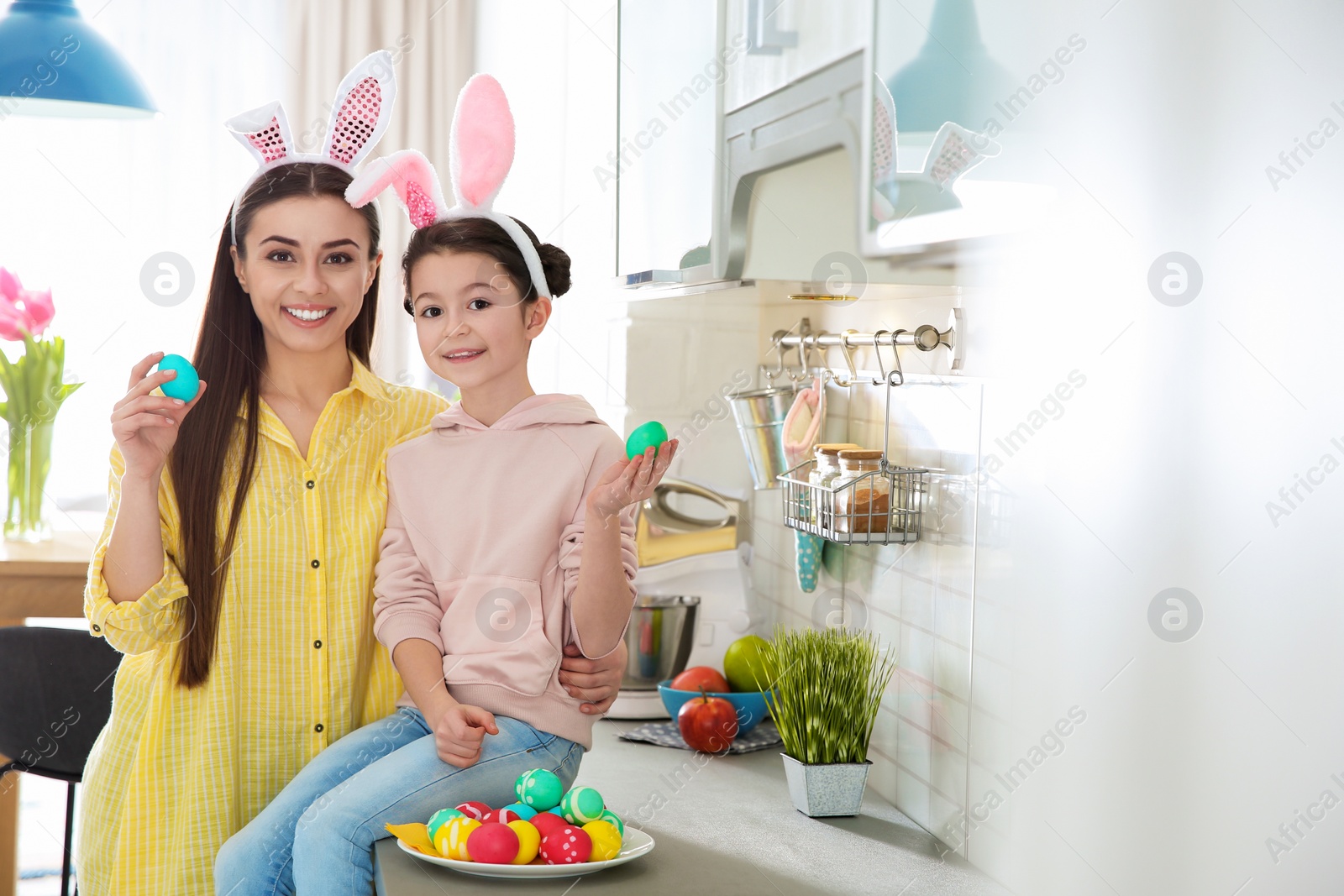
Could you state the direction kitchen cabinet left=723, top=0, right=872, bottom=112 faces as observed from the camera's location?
facing the viewer and to the left of the viewer

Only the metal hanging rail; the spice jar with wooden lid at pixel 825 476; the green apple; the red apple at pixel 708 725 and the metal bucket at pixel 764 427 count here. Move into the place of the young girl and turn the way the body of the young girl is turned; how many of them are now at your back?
5

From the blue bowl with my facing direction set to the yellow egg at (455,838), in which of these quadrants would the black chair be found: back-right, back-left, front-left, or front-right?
front-right

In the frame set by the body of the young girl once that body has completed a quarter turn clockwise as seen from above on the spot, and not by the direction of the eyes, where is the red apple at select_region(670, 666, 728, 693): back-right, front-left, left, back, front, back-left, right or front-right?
right

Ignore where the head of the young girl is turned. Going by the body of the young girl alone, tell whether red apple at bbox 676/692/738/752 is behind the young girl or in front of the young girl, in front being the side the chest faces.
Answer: behind

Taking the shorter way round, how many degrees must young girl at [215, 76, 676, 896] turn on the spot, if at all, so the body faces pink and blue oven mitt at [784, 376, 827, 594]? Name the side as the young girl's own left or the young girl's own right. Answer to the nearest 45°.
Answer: approximately 180°

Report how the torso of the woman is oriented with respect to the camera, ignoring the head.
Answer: toward the camera

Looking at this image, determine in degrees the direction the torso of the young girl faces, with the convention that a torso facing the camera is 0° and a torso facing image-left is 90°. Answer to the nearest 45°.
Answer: approximately 45°

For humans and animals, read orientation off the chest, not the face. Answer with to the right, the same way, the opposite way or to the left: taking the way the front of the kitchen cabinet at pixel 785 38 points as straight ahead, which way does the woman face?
to the left

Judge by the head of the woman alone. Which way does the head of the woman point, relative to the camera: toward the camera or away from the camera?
toward the camera

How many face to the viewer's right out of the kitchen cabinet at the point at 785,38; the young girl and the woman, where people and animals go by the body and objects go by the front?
0

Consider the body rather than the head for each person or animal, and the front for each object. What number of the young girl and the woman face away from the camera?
0

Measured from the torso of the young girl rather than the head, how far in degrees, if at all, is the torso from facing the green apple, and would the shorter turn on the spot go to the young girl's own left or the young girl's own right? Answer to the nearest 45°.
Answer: approximately 180°
